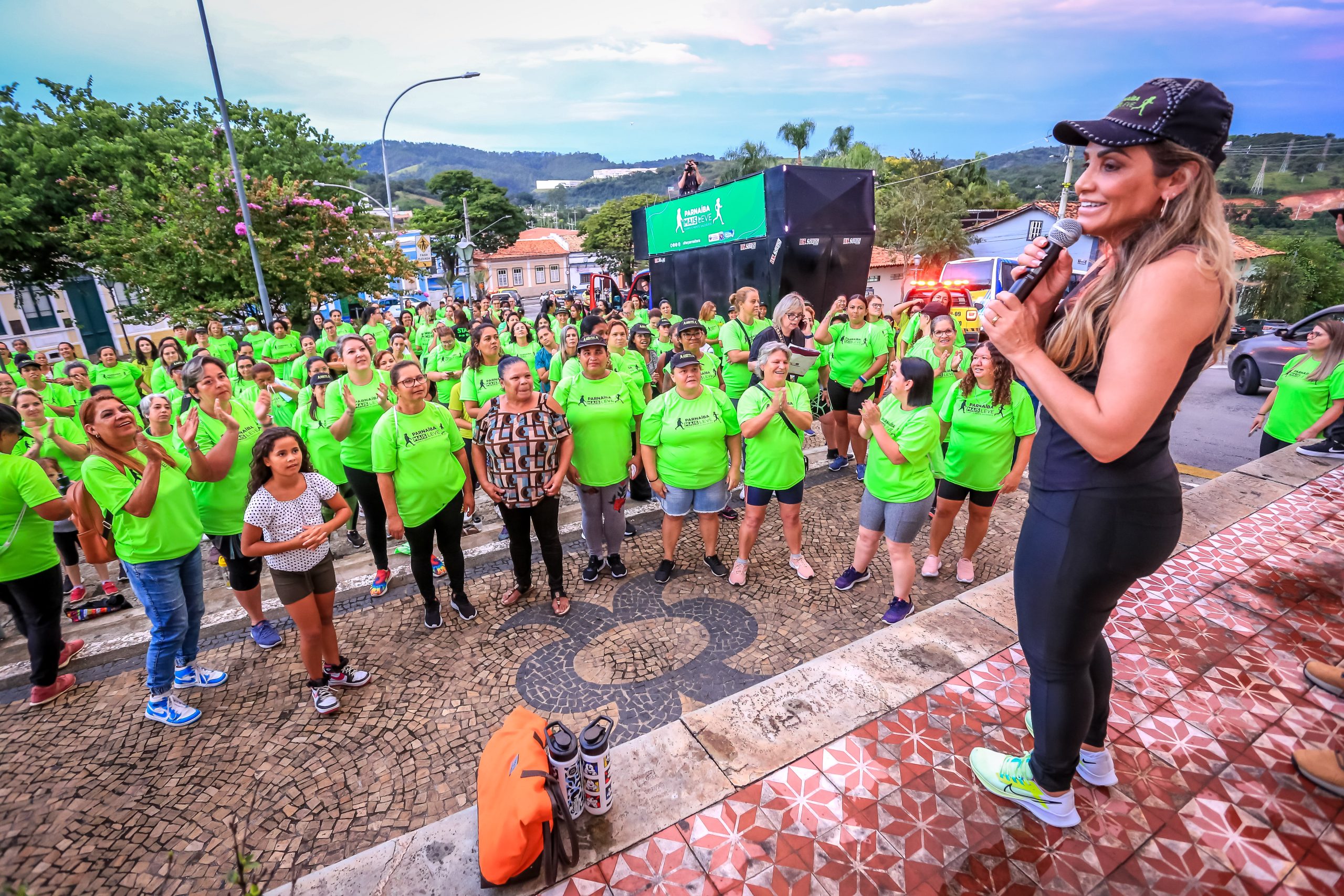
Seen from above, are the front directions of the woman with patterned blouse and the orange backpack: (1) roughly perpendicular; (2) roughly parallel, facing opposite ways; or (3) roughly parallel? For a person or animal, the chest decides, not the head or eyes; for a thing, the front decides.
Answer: roughly perpendicular

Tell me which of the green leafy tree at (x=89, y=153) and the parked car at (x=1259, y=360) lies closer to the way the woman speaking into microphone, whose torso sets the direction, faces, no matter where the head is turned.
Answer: the green leafy tree

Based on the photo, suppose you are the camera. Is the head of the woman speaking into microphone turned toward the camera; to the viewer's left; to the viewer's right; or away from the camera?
to the viewer's left

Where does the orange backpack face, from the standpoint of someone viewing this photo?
facing to the left of the viewer

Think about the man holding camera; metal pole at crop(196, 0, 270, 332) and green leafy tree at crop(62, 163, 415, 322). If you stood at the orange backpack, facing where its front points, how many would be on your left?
0

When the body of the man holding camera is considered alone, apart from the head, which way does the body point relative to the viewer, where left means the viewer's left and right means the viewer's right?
facing the viewer

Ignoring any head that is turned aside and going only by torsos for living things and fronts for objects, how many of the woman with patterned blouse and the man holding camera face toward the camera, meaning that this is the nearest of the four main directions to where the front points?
2

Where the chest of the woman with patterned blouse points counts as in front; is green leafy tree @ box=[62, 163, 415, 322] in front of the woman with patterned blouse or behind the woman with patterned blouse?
behind

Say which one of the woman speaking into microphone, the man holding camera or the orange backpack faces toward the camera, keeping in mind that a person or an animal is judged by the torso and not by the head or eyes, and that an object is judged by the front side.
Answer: the man holding camera

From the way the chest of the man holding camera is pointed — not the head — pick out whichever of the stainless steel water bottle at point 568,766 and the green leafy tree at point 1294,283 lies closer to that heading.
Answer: the stainless steel water bottle

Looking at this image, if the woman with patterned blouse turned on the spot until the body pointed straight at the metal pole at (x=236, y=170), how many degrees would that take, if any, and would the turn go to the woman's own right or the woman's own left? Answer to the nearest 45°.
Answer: approximately 135° to the woman's own right

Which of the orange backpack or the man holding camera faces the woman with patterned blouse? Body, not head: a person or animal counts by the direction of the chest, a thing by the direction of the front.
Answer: the man holding camera

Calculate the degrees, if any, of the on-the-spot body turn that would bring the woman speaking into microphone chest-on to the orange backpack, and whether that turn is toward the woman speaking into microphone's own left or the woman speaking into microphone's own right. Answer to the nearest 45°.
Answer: approximately 45° to the woman speaking into microphone's own left

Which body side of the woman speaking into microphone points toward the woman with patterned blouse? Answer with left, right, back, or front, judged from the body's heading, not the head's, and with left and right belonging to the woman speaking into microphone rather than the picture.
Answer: front

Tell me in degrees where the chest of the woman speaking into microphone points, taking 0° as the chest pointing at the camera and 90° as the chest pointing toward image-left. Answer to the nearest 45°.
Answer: approximately 90°

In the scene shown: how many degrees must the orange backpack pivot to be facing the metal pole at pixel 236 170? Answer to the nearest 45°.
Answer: approximately 90° to its right

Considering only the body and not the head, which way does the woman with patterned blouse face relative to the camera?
toward the camera

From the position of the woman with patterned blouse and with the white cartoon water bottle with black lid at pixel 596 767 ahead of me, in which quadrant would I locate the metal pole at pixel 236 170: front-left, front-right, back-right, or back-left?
back-right
